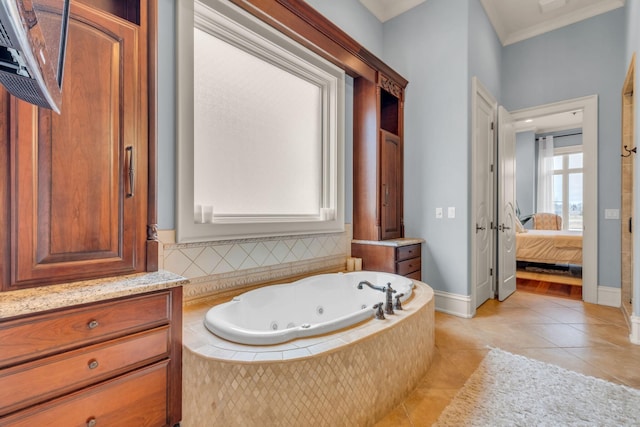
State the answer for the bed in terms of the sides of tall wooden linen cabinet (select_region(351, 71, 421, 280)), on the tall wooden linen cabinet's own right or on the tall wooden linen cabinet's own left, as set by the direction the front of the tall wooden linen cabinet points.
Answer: on the tall wooden linen cabinet's own left

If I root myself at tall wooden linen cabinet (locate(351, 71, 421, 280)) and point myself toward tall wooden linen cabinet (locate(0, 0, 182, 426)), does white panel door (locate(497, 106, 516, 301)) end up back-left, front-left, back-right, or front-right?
back-left

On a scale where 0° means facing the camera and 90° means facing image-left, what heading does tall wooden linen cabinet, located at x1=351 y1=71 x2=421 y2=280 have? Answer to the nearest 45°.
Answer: approximately 315°

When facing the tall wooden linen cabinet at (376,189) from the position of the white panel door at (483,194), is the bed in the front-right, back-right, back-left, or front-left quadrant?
back-right

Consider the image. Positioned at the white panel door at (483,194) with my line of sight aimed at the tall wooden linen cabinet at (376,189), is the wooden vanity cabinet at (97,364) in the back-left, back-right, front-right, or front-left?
front-left

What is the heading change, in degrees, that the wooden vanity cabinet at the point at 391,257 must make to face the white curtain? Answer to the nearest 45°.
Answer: approximately 90° to its left

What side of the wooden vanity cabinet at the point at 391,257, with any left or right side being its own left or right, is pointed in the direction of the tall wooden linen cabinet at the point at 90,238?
right

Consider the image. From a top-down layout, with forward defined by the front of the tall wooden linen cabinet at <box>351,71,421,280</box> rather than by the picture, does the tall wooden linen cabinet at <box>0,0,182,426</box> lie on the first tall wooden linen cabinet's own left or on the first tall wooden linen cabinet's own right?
on the first tall wooden linen cabinet's own right

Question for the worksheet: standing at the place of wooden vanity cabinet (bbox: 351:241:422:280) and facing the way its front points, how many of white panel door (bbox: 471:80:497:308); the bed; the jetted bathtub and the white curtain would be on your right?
1

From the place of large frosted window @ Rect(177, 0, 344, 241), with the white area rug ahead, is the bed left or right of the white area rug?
left

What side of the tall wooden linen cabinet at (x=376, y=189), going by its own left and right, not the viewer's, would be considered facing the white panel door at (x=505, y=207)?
left

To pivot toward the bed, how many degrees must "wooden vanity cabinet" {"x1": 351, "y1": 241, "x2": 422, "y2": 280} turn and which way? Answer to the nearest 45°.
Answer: approximately 90° to its left
